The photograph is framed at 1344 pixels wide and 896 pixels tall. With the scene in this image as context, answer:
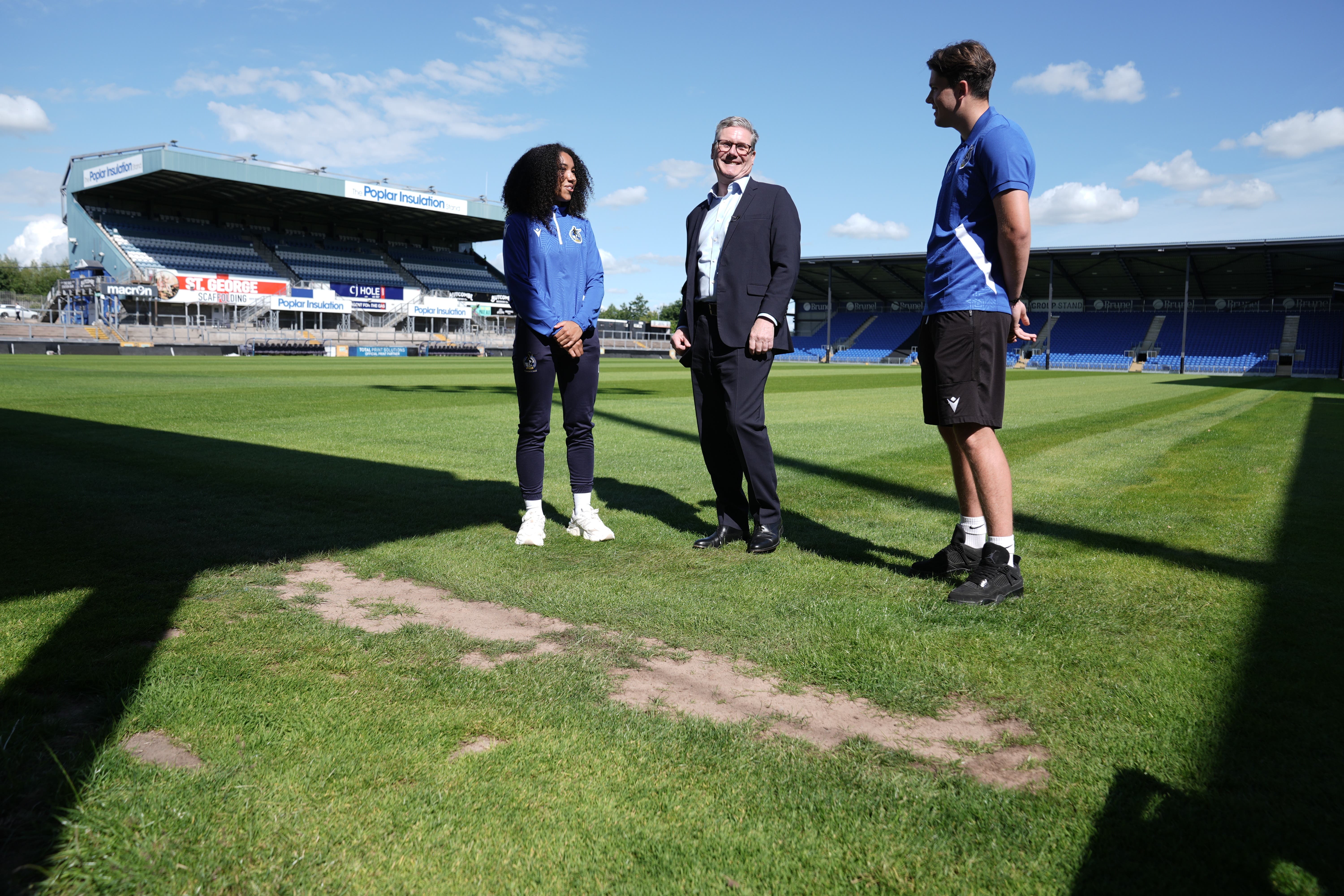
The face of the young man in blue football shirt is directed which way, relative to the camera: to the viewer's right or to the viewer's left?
to the viewer's left

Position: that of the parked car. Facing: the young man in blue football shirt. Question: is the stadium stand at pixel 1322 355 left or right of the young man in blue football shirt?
left

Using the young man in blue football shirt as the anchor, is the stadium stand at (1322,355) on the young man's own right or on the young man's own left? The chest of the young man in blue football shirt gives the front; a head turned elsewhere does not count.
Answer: on the young man's own right

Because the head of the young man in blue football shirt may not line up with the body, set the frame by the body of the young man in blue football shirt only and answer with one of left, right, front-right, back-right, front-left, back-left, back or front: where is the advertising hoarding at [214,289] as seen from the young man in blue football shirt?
front-right

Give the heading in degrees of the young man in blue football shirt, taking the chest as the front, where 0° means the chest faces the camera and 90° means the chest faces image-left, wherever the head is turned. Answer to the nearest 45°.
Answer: approximately 90°

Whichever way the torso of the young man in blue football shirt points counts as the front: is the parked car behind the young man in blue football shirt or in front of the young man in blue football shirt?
in front

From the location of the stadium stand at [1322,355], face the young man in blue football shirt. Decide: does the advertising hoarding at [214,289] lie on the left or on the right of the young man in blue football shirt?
right

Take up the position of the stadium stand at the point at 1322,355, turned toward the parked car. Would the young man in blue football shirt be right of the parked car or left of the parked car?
left

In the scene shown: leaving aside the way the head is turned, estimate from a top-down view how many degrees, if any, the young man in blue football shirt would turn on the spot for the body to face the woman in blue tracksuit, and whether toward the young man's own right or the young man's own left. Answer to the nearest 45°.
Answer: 0° — they already face them

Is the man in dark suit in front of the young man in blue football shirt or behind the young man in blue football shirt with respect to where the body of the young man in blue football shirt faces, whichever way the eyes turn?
in front
